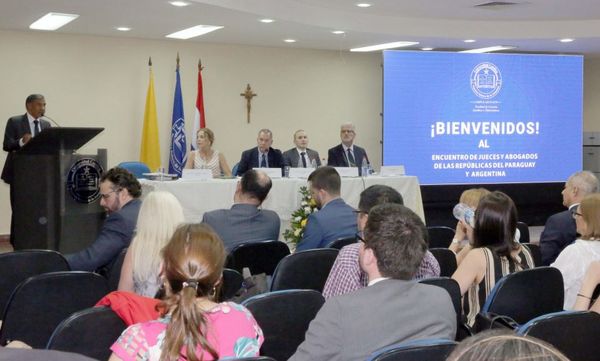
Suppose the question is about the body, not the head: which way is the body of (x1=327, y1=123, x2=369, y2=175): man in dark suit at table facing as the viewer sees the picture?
toward the camera

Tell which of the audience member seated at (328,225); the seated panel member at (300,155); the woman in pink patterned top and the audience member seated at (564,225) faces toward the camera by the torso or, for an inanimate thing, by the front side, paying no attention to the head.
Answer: the seated panel member

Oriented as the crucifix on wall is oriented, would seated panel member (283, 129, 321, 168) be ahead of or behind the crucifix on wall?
ahead

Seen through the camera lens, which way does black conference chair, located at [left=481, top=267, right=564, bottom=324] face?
facing away from the viewer and to the left of the viewer

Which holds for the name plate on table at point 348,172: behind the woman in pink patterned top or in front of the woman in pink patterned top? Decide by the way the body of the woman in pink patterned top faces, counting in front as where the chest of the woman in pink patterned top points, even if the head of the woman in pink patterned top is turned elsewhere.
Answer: in front

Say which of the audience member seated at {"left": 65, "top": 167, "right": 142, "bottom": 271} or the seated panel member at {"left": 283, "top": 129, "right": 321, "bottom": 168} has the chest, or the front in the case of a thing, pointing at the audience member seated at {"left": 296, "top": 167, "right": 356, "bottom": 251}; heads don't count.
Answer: the seated panel member

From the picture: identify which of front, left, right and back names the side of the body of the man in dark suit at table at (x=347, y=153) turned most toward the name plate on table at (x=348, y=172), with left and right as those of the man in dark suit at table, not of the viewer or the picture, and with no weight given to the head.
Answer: front

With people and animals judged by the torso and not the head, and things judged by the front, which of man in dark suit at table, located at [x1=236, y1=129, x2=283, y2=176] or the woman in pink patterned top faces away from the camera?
the woman in pink patterned top

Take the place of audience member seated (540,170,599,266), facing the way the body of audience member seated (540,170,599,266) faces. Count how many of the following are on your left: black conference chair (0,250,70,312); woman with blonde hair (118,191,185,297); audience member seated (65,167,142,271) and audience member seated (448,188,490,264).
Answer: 4

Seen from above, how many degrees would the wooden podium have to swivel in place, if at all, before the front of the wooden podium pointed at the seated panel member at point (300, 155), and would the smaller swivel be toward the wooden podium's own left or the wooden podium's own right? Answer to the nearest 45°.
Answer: approximately 90° to the wooden podium's own left

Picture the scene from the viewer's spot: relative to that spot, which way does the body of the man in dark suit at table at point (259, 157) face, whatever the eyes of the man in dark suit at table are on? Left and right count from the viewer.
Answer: facing the viewer

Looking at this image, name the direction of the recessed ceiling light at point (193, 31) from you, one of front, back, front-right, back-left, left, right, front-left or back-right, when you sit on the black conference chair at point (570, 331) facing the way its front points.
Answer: front

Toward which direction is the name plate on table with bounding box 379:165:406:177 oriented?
toward the camera

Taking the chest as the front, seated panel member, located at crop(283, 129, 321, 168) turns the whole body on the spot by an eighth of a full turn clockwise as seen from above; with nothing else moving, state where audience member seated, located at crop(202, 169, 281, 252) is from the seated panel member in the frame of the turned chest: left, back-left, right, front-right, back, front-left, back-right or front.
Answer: front-left
